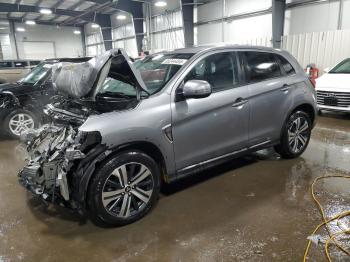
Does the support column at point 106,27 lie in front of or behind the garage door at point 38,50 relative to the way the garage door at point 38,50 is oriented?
in front

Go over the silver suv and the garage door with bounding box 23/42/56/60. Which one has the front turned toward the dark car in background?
the garage door

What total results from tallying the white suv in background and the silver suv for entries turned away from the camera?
0

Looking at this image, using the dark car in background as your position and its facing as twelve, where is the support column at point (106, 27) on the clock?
The support column is roughly at 5 o'clock from the dark car in background.

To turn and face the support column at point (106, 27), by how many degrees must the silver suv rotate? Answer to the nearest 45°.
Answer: approximately 135° to its right

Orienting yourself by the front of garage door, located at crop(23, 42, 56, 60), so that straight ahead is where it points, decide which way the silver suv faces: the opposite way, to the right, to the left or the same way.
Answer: to the right

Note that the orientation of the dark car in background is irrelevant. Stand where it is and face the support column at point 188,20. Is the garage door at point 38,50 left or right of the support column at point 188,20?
left

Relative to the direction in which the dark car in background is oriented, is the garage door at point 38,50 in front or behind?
behind

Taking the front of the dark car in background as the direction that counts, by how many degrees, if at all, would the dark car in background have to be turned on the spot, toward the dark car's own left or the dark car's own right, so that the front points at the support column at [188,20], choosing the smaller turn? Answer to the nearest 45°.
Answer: approximately 180°

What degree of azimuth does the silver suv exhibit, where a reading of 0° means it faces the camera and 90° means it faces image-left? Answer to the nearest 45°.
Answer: approximately 45°

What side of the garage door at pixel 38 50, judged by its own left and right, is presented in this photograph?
front

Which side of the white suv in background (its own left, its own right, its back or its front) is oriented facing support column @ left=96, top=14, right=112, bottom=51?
right

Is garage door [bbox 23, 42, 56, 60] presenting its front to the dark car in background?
yes

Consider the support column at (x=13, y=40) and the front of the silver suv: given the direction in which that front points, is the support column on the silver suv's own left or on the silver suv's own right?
on the silver suv's own right

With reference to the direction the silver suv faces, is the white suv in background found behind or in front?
behind
